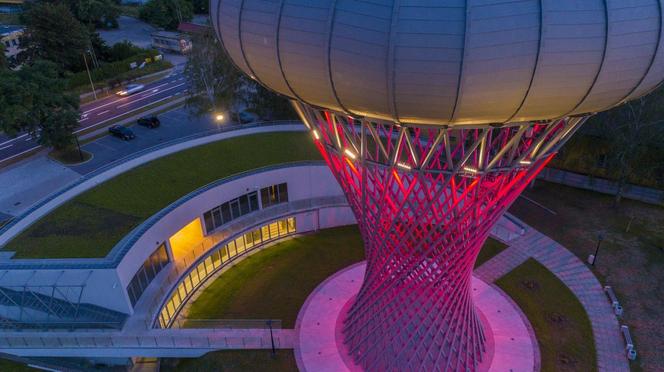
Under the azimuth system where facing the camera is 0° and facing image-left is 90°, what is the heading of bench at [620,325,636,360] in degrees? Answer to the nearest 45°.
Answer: approximately 90°

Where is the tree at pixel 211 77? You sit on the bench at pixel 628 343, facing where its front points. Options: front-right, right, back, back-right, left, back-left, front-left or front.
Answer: front

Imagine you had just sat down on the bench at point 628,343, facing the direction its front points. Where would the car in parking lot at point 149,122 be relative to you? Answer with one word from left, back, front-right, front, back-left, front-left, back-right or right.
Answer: front

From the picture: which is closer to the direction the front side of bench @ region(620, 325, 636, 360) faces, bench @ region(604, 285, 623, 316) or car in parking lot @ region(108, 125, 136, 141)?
the car in parking lot

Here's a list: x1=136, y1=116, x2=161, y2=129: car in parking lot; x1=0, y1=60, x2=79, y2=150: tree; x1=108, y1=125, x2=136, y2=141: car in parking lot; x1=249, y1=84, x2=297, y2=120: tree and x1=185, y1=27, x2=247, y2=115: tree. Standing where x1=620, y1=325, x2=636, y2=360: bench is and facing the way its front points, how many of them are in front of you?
5

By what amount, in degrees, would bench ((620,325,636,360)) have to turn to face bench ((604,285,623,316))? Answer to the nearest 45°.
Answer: approximately 90° to its right

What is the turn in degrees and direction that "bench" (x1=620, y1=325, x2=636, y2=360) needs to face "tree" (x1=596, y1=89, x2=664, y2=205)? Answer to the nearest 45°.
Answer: approximately 90° to its right

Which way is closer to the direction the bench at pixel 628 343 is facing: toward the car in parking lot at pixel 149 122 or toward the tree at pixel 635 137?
the car in parking lot

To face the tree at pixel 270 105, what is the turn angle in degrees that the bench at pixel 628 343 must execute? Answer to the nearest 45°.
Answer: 0° — it already faces it

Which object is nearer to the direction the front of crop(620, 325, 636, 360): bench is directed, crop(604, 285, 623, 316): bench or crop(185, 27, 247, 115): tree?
the tree

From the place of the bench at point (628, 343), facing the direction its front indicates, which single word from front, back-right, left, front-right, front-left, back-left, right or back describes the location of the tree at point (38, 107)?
front

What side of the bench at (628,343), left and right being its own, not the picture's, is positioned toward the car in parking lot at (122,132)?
front
